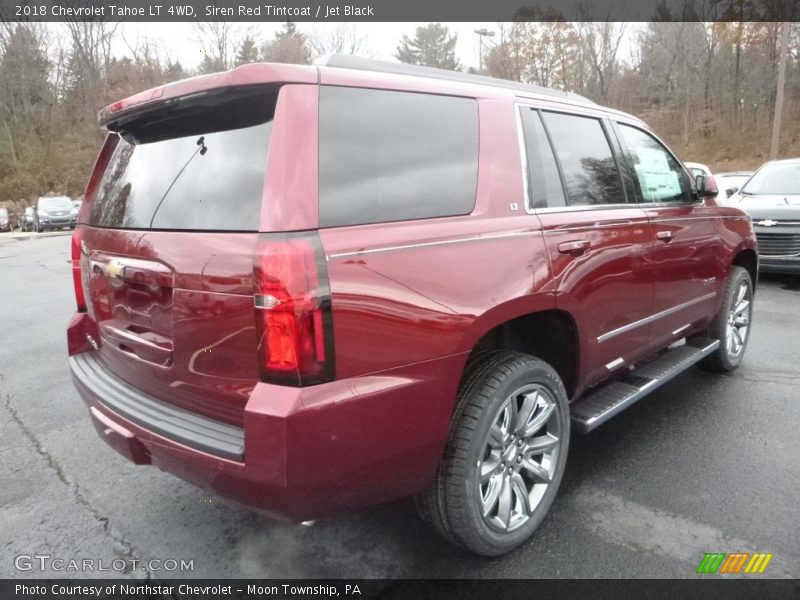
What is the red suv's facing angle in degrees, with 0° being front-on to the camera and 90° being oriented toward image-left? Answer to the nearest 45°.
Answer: approximately 225°

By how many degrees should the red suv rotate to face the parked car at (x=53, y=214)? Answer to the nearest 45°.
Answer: approximately 90° to its left

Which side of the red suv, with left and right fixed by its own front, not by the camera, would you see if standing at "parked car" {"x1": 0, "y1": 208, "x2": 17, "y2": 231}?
left

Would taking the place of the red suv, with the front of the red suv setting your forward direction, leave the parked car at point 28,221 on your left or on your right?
on your left

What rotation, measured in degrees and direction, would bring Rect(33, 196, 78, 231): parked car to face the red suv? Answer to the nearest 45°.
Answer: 0° — it already faces it

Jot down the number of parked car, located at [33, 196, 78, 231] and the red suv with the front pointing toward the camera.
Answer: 1

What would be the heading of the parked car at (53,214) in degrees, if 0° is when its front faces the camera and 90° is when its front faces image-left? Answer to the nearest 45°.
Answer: approximately 0°

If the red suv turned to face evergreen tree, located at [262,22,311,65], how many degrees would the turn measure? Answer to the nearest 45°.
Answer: approximately 45° to its left
